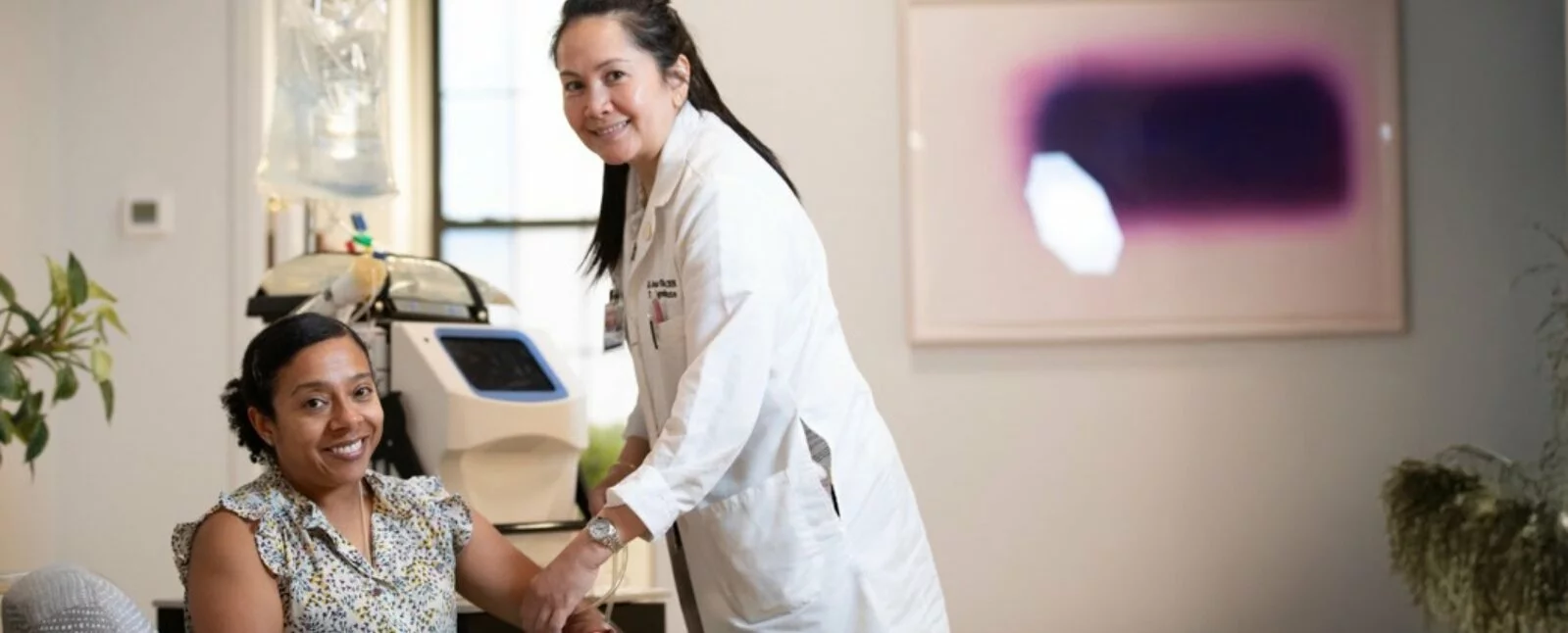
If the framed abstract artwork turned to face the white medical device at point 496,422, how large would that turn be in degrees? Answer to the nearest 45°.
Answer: approximately 45° to its right

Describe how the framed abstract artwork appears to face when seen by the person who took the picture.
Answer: facing the viewer

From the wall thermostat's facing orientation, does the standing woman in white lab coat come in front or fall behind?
in front

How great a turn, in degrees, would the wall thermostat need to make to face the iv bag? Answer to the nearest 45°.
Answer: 0° — it already faces it

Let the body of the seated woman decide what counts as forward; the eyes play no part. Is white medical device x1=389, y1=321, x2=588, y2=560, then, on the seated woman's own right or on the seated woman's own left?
on the seated woman's own left

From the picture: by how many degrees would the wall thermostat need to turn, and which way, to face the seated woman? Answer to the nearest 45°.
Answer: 0° — it already faces them

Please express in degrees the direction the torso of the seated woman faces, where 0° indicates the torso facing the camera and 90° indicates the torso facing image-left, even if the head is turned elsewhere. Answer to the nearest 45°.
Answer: approximately 315°

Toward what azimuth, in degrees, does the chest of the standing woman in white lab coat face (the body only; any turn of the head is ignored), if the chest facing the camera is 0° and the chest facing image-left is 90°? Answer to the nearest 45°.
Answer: approximately 45°

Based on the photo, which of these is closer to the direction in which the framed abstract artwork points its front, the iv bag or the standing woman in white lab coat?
the standing woman in white lab coat

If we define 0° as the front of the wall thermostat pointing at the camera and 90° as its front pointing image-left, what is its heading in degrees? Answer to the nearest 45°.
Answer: approximately 0°
